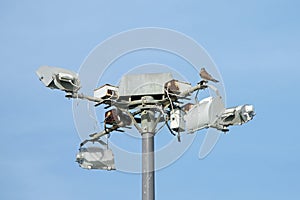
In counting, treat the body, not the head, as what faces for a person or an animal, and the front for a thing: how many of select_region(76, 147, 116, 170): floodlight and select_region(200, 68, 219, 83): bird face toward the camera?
1
